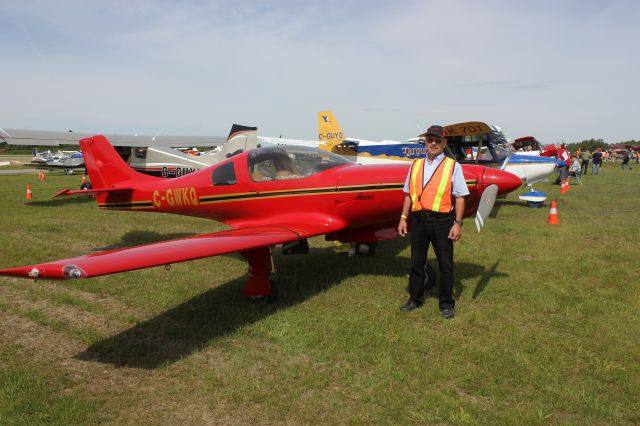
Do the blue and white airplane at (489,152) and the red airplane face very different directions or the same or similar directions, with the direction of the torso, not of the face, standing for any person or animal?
same or similar directions

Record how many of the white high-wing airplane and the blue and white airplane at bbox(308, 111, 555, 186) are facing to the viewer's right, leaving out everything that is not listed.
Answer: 1

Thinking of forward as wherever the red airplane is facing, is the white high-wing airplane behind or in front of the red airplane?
behind

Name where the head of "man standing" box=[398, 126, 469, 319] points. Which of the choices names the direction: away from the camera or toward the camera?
toward the camera

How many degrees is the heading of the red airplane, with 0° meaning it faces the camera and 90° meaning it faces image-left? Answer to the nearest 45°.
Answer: approximately 315°

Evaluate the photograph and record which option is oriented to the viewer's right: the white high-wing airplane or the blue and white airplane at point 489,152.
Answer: the blue and white airplane

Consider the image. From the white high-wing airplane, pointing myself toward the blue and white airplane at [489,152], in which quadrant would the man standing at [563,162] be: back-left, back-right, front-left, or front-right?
front-left

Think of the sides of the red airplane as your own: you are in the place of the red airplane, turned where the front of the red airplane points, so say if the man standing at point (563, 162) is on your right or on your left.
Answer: on your left

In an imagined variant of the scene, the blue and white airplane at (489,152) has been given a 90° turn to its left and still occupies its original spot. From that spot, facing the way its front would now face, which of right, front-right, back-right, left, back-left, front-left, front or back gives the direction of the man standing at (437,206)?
back

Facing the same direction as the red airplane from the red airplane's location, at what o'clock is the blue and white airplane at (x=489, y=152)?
The blue and white airplane is roughly at 9 o'clock from the red airplane.

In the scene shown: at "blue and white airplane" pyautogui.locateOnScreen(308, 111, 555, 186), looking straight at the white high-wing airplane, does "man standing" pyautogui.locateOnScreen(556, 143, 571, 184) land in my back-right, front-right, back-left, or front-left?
back-right

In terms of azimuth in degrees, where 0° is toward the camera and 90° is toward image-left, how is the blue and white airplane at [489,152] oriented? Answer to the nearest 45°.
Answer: approximately 270°

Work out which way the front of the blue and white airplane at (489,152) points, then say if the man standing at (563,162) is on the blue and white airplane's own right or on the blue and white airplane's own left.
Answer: on the blue and white airplane's own left
